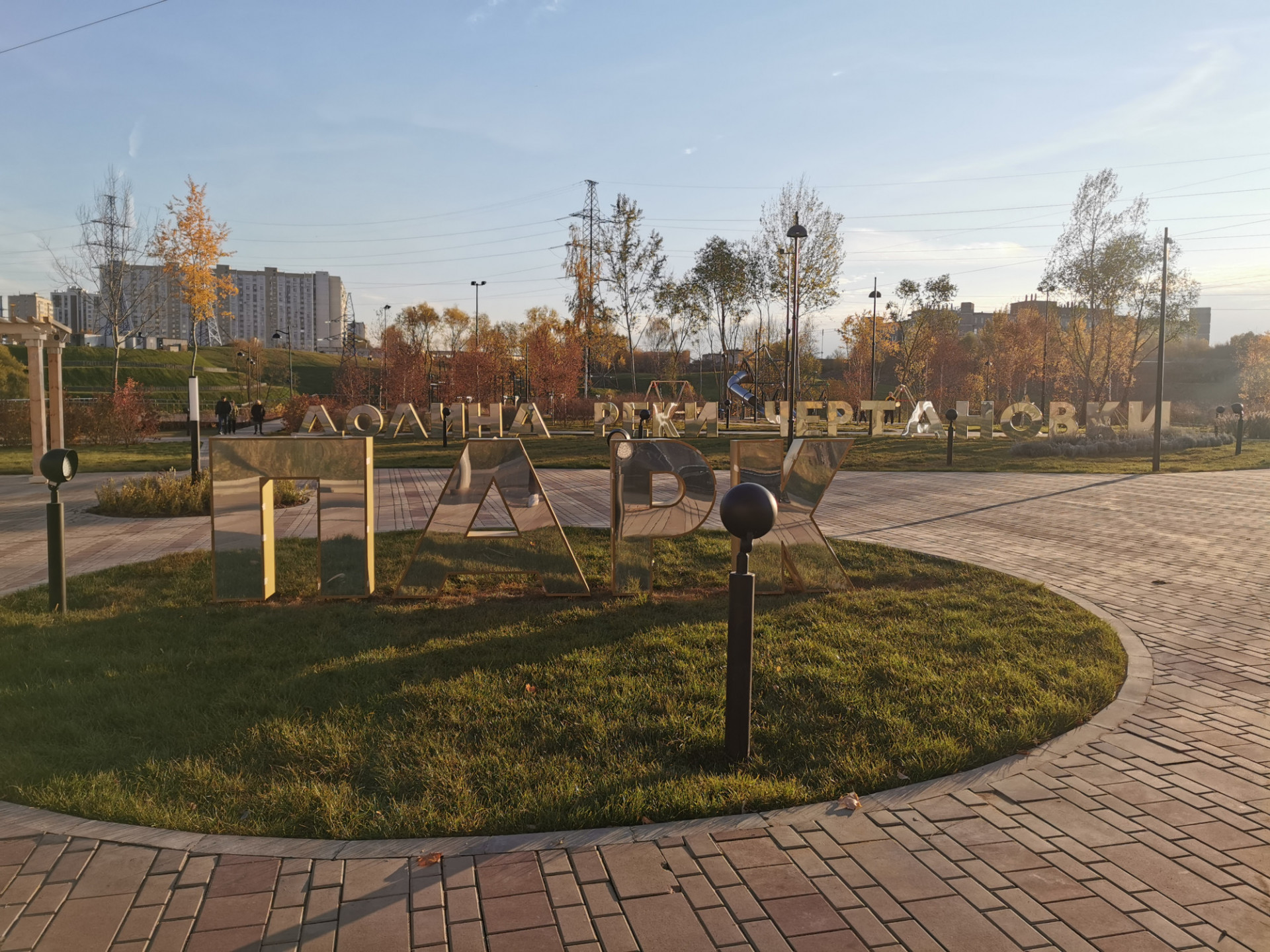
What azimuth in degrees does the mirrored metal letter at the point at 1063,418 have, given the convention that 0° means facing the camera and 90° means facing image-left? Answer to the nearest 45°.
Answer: approximately 0°

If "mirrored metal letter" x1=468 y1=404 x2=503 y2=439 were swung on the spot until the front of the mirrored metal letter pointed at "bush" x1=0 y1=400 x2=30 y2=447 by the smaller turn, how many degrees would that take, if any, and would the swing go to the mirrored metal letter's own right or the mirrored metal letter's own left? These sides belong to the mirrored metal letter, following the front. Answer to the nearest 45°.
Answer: approximately 90° to the mirrored metal letter's own right

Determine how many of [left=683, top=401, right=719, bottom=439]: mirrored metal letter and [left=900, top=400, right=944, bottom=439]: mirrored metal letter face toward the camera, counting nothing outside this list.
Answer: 2

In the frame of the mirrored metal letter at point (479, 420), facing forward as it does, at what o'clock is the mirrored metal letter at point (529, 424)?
the mirrored metal letter at point (529, 424) is roughly at 8 o'clock from the mirrored metal letter at point (479, 420).

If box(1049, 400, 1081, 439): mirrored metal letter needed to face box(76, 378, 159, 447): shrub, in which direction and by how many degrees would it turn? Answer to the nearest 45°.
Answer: approximately 45° to its right

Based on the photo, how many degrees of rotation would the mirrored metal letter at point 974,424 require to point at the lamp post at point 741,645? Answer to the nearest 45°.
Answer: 0° — it already faces it

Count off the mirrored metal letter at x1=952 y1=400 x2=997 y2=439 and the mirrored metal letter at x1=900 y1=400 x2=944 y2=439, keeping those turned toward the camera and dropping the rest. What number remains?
2

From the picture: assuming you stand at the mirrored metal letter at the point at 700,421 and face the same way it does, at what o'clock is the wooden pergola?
The wooden pergola is roughly at 1 o'clock from the mirrored metal letter.

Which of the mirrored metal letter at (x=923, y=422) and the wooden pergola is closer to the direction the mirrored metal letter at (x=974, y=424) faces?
the wooden pergola

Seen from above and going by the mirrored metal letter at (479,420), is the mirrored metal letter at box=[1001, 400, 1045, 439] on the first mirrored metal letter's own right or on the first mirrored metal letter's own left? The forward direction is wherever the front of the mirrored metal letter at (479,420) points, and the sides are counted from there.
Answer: on the first mirrored metal letter's own left

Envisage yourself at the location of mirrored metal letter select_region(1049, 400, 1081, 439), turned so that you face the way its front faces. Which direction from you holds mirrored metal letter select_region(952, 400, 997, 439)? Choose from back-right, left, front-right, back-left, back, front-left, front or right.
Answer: back-right

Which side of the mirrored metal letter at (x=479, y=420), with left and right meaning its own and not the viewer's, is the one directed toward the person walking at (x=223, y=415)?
right
